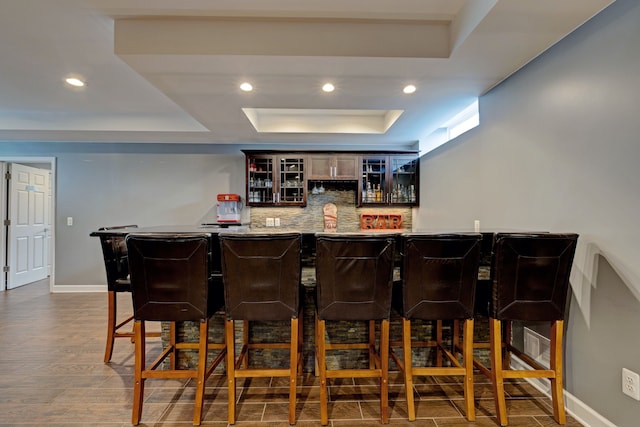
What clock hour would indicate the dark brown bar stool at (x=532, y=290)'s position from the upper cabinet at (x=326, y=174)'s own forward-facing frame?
The dark brown bar stool is roughly at 11 o'clock from the upper cabinet.

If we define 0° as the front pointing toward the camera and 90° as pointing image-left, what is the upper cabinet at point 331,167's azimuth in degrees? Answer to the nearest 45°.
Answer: approximately 0°

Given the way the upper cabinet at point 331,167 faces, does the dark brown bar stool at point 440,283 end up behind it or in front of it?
in front

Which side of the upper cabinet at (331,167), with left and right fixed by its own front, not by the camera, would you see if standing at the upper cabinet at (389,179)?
left

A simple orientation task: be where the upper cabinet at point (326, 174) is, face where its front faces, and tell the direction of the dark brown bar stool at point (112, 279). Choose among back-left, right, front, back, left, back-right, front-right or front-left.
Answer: front-right

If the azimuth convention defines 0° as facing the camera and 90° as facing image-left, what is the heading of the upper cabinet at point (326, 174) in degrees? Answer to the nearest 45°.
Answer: approximately 0°

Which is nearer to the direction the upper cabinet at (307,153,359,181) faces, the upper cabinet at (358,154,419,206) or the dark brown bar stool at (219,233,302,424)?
the dark brown bar stool

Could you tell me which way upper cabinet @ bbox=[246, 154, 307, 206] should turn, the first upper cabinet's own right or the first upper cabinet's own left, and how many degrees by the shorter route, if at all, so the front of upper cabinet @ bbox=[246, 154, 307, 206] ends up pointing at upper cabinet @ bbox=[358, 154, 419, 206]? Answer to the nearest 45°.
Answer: approximately 90° to the first upper cabinet's own left

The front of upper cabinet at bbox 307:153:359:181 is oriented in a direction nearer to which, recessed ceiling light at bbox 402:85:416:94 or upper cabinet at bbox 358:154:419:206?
the recessed ceiling light

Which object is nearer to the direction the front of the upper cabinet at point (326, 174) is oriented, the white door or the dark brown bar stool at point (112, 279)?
the dark brown bar stool

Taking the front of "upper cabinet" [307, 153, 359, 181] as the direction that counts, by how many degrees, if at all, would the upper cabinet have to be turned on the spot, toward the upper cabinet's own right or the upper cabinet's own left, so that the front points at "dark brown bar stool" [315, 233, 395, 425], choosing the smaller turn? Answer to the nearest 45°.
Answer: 0° — it already faces it

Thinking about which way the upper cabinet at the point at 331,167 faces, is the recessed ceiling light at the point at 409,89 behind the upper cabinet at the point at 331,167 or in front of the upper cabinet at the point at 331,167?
in front

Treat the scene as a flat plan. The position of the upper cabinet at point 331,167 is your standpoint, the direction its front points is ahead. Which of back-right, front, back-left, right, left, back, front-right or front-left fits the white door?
right

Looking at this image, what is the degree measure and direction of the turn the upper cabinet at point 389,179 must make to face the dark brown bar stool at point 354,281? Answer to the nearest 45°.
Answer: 0° — it already faces it

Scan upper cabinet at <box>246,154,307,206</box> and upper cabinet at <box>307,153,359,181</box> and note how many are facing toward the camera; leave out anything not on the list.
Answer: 2
